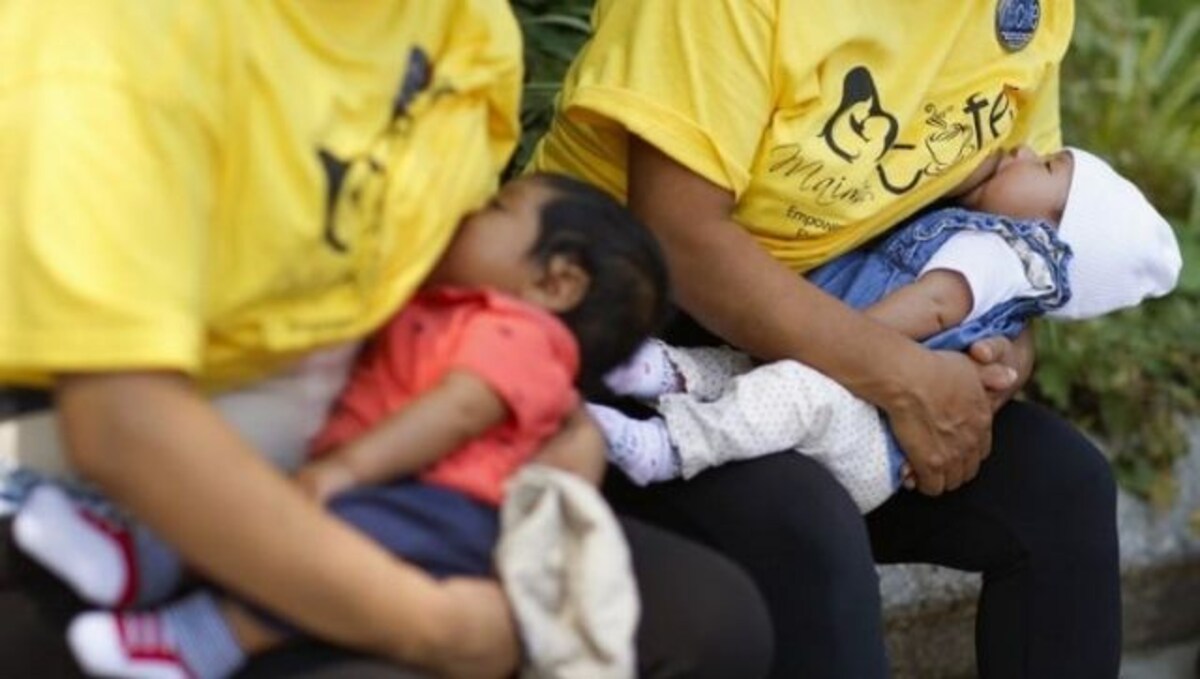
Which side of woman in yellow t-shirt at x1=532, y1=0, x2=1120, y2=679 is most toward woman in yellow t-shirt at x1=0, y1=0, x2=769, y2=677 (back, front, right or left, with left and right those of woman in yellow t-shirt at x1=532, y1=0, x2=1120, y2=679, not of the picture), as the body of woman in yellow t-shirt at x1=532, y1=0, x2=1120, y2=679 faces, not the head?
right

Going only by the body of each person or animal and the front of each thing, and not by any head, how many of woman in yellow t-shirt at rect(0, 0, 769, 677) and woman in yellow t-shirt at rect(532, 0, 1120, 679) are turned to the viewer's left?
0

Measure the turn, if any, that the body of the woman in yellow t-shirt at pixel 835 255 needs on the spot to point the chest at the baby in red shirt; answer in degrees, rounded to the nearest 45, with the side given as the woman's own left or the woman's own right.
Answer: approximately 90° to the woman's own right

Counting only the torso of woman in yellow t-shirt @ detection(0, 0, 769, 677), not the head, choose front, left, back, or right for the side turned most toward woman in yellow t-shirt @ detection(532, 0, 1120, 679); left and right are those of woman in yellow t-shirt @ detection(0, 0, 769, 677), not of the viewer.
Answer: left

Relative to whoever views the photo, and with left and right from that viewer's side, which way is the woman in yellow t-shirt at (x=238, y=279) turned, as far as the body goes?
facing the viewer and to the right of the viewer

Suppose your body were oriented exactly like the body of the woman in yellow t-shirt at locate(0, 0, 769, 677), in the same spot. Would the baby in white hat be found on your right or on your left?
on your left

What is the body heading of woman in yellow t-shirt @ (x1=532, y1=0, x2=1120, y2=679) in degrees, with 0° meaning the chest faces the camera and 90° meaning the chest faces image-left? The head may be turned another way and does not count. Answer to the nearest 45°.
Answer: approximately 315°
